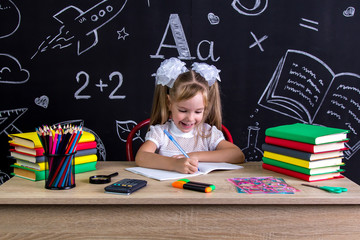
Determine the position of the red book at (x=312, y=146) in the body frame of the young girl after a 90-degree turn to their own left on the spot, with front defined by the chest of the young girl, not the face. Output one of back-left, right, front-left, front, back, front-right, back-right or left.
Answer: front-right

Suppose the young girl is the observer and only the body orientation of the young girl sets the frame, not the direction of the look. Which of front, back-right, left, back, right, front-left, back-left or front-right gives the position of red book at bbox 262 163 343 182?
front-left

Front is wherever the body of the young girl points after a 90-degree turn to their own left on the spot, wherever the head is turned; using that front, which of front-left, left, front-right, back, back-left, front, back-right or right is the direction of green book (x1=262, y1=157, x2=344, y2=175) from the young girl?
front-right

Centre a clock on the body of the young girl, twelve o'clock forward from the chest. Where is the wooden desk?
The wooden desk is roughly at 12 o'clock from the young girl.

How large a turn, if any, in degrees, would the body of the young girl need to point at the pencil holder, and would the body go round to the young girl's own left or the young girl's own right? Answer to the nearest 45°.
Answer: approximately 45° to the young girl's own right

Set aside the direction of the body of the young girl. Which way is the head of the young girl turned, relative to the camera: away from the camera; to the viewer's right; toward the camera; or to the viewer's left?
toward the camera

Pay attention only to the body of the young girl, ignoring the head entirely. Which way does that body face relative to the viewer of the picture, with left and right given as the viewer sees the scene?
facing the viewer

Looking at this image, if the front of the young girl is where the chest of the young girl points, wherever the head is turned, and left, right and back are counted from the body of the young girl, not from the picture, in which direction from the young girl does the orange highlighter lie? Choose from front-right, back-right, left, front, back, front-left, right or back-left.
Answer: front
